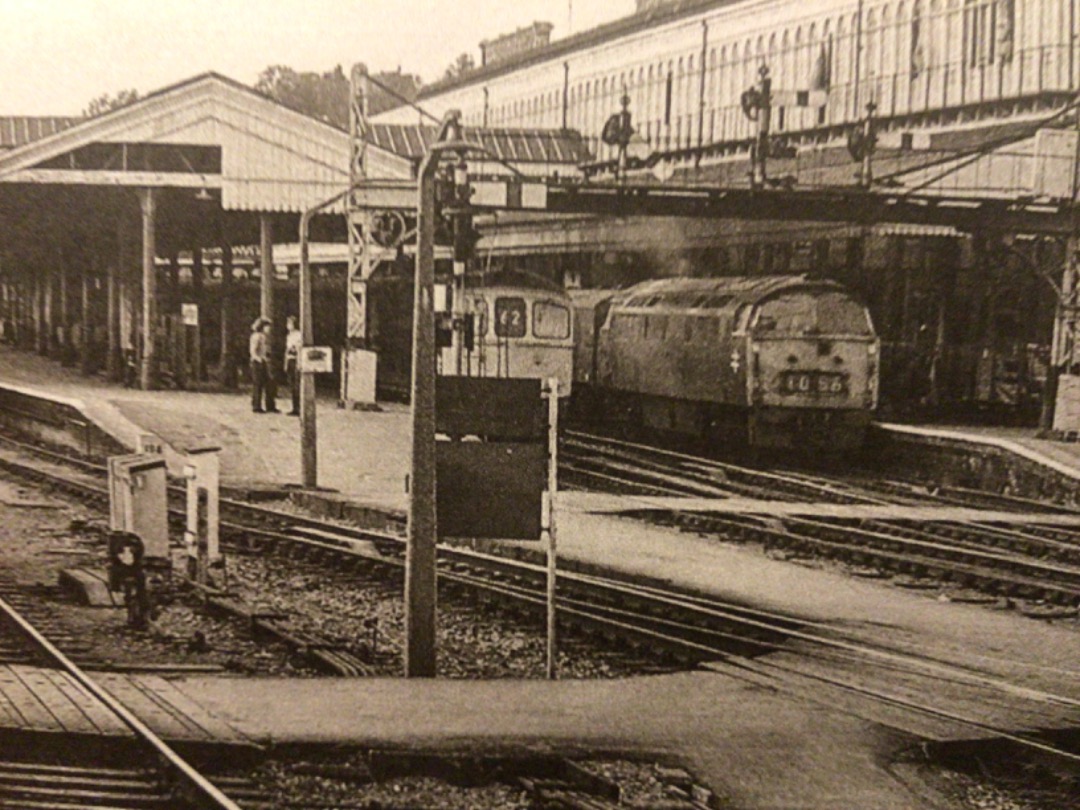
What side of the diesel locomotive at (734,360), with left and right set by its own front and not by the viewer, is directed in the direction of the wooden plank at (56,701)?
front

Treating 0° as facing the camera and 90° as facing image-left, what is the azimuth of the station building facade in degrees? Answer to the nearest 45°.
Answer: approximately 45°

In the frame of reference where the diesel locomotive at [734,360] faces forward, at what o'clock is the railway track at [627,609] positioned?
The railway track is roughly at 2 o'clock from the diesel locomotive.

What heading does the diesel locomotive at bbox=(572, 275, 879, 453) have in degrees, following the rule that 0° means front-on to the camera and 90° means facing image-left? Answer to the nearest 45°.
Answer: approximately 315°

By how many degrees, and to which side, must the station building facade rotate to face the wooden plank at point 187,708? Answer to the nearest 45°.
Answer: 0° — it already faces it

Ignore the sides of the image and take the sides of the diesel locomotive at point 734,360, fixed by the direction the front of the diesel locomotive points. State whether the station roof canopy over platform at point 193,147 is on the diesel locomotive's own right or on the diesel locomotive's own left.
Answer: on the diesel locomotive's own right

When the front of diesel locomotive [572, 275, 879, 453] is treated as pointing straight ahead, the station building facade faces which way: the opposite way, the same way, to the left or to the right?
to the right
